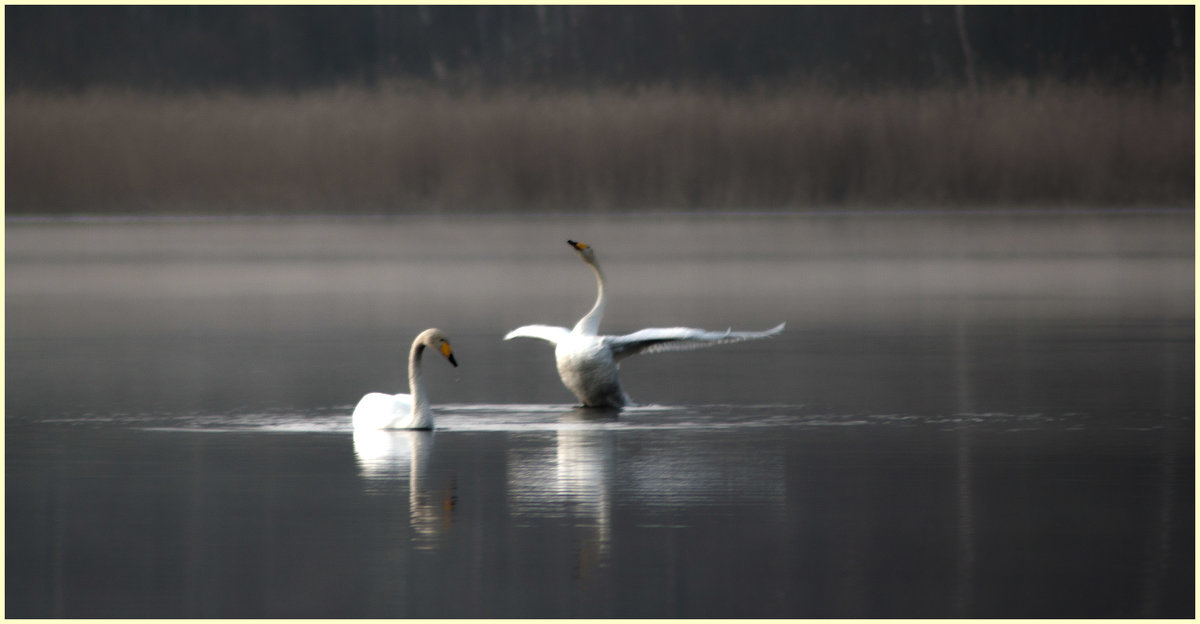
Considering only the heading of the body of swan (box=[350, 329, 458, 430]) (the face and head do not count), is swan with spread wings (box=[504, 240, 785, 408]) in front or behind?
in front

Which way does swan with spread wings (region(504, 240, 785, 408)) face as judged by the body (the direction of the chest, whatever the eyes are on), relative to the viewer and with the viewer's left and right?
facing the viewer and to the left of the viewer

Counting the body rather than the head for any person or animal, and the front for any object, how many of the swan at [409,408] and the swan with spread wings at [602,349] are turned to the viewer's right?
1

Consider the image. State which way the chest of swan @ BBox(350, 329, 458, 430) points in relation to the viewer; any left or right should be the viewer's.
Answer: facing to the right of the viewer

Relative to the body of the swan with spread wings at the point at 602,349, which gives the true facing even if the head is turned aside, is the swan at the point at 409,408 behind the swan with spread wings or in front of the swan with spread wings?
in front
